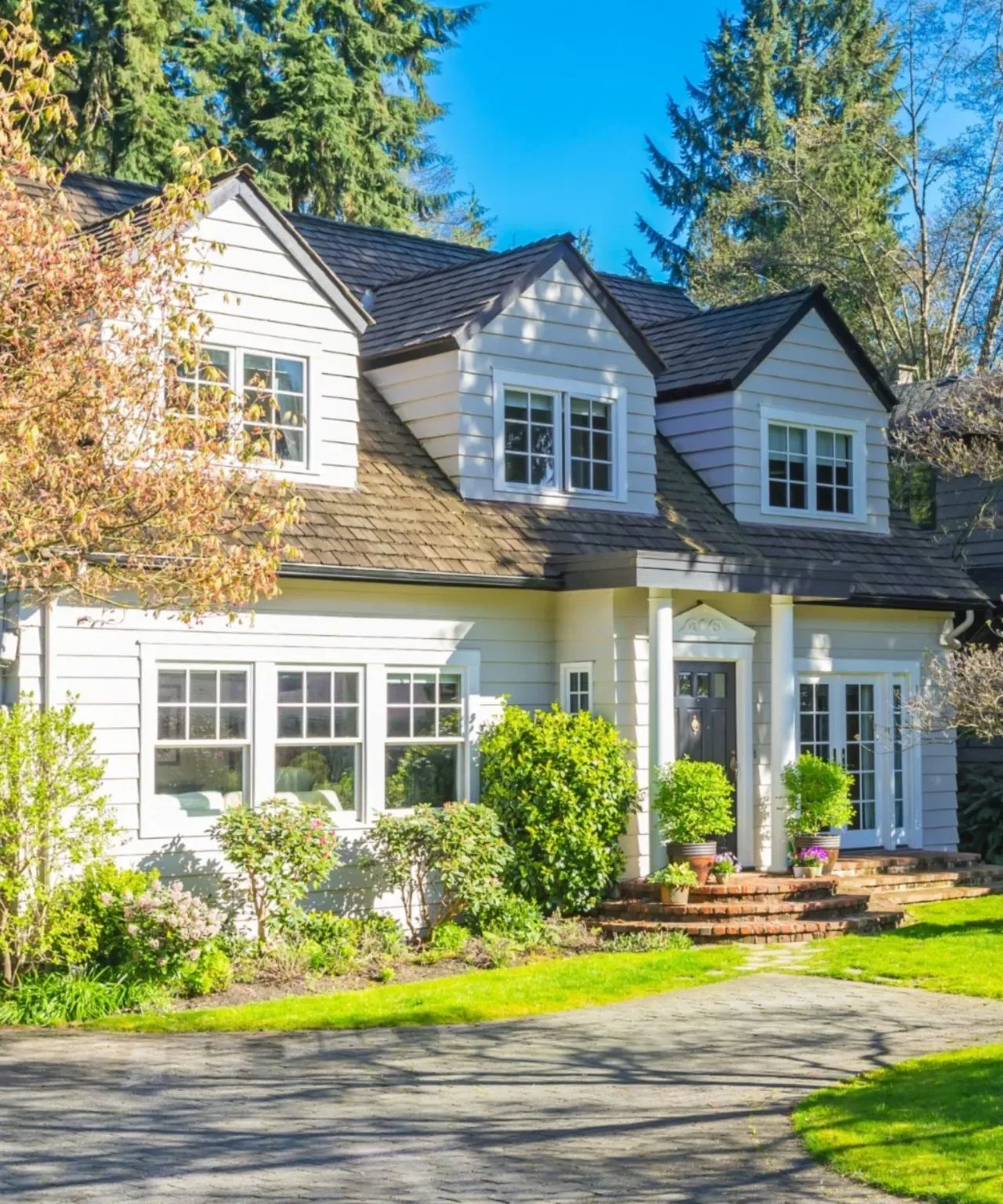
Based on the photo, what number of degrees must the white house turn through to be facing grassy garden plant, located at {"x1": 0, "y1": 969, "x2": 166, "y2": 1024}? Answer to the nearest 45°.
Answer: approximately 90° to its right

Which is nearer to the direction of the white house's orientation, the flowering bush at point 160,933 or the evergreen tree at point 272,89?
the flowering bush

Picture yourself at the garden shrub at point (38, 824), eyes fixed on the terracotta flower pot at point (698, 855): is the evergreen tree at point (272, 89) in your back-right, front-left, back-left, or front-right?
front-left

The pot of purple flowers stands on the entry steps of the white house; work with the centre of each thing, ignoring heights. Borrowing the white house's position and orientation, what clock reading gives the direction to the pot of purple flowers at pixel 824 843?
The pot of purple flowers is roughly at 10 o'clock from the white house.

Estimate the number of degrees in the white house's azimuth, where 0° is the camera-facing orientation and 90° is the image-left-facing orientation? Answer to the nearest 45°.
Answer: approximately 315°

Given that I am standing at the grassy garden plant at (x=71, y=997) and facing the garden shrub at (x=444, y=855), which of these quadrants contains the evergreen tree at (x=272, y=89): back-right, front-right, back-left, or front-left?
front-left

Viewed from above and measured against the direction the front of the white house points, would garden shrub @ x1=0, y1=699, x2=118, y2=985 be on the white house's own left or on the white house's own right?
on the white house's own right

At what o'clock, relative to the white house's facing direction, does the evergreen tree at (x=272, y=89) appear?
The evergreen tree is roughly at 7 o'clock from the white house.

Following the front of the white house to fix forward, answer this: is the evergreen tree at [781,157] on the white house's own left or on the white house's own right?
on the white house's own left
